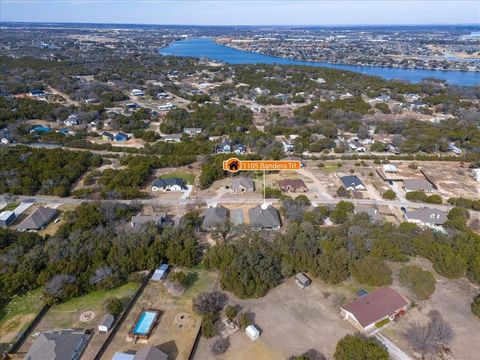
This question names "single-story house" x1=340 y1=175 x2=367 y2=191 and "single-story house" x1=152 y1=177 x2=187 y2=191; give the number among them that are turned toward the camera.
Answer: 2

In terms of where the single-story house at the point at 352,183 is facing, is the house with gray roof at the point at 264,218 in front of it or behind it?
in front

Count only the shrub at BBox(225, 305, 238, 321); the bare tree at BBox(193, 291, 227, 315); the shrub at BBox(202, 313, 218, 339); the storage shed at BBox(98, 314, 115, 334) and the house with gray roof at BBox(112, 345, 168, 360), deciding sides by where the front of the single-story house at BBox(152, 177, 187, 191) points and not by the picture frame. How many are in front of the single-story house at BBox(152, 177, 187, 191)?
5

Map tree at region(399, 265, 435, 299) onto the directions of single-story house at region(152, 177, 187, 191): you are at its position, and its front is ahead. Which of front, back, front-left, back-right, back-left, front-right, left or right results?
front-left

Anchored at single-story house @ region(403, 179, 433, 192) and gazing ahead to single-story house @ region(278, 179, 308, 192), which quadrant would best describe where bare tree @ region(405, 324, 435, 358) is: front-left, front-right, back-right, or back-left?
front-left

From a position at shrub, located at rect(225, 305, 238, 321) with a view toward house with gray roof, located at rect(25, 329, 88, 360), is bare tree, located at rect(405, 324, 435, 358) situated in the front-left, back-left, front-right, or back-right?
back-left

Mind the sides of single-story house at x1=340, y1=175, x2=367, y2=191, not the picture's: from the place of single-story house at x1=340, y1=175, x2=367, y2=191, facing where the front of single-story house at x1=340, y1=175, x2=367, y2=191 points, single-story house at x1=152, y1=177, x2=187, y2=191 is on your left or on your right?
on your right

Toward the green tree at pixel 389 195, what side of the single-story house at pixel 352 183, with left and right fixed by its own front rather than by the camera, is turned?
left

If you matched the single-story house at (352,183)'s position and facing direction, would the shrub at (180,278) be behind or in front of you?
in front

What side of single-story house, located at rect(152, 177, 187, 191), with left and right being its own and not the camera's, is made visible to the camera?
front

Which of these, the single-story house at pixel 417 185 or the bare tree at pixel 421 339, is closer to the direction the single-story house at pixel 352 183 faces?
the bare tree

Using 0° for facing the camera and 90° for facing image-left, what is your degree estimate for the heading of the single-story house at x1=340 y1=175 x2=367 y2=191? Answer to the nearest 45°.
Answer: approximately 0°

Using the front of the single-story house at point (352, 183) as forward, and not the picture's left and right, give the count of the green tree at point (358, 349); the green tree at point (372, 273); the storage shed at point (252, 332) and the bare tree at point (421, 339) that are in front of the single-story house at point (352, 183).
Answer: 4

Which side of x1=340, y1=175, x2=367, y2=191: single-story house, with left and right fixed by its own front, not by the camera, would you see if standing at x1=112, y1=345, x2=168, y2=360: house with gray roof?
front

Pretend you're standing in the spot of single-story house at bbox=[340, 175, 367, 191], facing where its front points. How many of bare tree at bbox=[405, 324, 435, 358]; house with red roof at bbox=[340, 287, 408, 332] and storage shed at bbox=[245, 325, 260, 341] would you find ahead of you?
3

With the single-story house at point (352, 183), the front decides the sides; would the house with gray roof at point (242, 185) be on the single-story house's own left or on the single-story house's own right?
on the single-story house's own right

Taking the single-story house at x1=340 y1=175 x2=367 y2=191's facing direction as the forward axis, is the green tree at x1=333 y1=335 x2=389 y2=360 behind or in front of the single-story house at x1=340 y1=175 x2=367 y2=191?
in front

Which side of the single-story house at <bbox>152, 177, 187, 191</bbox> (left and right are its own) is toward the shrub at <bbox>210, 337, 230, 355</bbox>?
front
